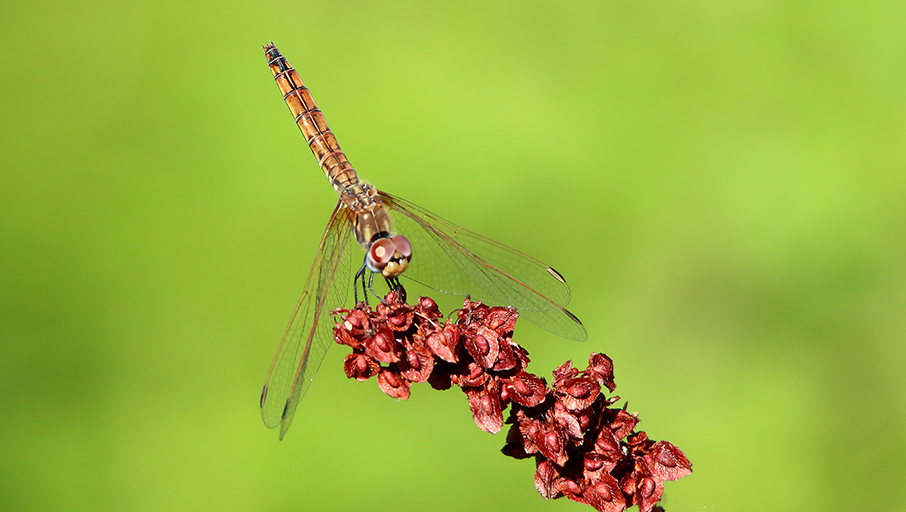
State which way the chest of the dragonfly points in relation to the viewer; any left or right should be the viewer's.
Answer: facing the viewer and to the right of the viewer
